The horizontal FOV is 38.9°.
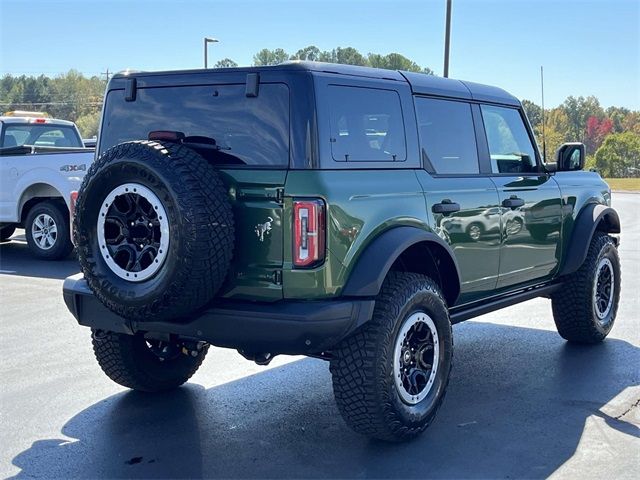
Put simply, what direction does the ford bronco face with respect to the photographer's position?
facing away from the viewer and to the right of the viewer

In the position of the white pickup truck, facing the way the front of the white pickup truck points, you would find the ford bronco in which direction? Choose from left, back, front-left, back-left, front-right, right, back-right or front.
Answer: back-left

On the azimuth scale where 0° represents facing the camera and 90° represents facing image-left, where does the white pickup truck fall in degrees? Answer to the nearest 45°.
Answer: approximately 135°

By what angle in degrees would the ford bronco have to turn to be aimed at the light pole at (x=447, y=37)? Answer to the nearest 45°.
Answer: approximately 45° to its left

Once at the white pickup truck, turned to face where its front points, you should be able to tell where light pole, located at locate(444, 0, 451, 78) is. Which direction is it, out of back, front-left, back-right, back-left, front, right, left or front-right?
right

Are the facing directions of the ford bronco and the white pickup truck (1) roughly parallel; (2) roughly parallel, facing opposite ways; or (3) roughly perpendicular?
roughly perpendicular

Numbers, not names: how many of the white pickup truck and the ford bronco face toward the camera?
0

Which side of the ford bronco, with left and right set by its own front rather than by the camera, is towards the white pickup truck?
left
